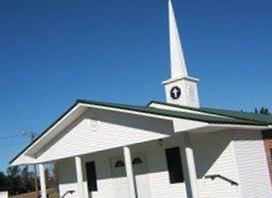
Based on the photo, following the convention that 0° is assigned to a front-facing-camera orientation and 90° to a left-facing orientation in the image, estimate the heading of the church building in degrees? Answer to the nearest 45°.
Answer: approximately 45°
